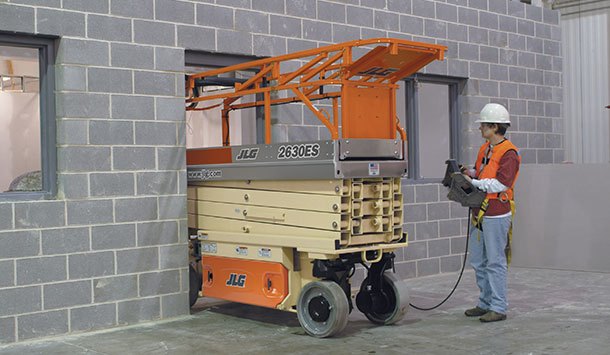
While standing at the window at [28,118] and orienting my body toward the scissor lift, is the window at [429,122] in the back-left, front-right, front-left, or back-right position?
front-left

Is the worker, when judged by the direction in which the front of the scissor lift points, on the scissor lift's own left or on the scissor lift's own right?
on the scissor lift's own left

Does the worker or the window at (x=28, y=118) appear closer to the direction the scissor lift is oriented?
the worker

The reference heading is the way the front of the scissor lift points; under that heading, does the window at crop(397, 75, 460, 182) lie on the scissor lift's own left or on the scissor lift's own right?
on the scissor lift's own left

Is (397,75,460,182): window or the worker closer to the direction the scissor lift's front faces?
the worker

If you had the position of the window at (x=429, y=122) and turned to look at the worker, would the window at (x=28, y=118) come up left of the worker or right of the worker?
right

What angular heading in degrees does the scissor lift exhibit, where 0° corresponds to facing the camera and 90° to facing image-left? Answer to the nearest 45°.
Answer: approximately 315°

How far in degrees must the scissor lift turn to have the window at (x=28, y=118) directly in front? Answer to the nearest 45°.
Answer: approximately 135° to its right

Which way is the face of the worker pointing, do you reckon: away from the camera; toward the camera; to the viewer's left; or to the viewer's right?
to the viewer's left
